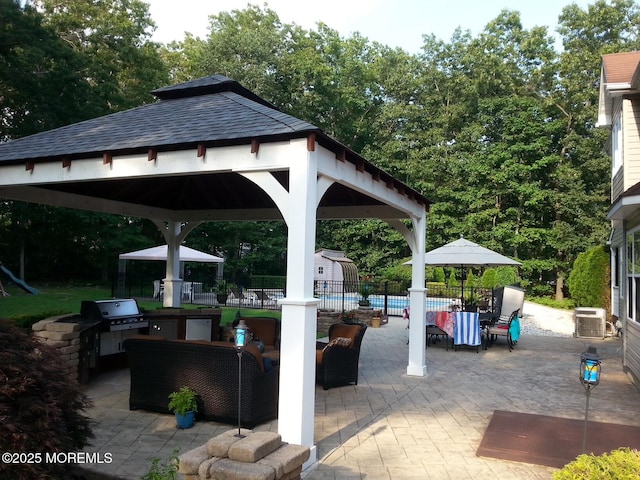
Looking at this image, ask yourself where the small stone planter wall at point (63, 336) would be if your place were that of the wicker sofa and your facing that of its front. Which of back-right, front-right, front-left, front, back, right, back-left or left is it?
left

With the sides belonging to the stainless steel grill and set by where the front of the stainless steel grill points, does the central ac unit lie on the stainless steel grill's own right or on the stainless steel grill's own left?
on the stainless steel grill's own left

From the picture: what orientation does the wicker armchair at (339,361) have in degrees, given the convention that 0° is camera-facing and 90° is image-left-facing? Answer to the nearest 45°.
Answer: approximately 45°

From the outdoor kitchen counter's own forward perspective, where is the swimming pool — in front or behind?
behind

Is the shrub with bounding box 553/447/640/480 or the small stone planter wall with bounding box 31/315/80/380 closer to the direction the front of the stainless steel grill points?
the shrub

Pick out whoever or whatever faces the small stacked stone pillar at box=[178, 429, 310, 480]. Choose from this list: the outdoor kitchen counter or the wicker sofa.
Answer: the outdoor kitchen counter

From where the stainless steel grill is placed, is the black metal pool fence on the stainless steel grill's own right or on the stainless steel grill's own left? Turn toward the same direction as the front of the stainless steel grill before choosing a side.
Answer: on the stainless steel grill's own left

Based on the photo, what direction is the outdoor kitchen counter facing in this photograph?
toward the camera

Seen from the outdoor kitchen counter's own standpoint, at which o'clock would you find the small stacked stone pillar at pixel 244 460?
The small stacked stone pillar is roughly at 12 o'clock from the outdoor kitchen counter.

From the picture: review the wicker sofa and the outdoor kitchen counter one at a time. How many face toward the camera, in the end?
1

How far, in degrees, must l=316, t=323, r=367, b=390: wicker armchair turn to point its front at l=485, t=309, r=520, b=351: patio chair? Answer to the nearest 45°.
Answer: approximately 180°

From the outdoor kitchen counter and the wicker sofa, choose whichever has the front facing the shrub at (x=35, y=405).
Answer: the outdoor kitchen counter

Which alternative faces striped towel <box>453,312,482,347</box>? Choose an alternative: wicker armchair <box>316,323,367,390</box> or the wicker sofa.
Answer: the wicker sofa

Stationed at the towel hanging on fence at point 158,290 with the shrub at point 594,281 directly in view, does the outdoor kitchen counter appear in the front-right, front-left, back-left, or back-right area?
front-right
